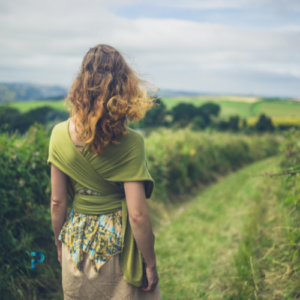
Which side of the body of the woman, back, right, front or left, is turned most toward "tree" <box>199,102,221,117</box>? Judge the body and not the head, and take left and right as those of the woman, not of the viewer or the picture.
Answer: front

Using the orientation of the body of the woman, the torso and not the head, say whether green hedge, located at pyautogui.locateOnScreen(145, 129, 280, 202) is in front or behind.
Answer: in front

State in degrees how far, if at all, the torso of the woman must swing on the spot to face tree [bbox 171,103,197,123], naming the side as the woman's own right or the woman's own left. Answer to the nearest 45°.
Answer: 0° — they already face it

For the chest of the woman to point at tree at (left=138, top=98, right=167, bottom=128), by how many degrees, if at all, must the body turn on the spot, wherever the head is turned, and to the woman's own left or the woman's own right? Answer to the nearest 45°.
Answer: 0° — they already face it

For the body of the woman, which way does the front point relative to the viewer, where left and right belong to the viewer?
facing away from the viewer

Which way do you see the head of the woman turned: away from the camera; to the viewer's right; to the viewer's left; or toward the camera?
away from the camera
